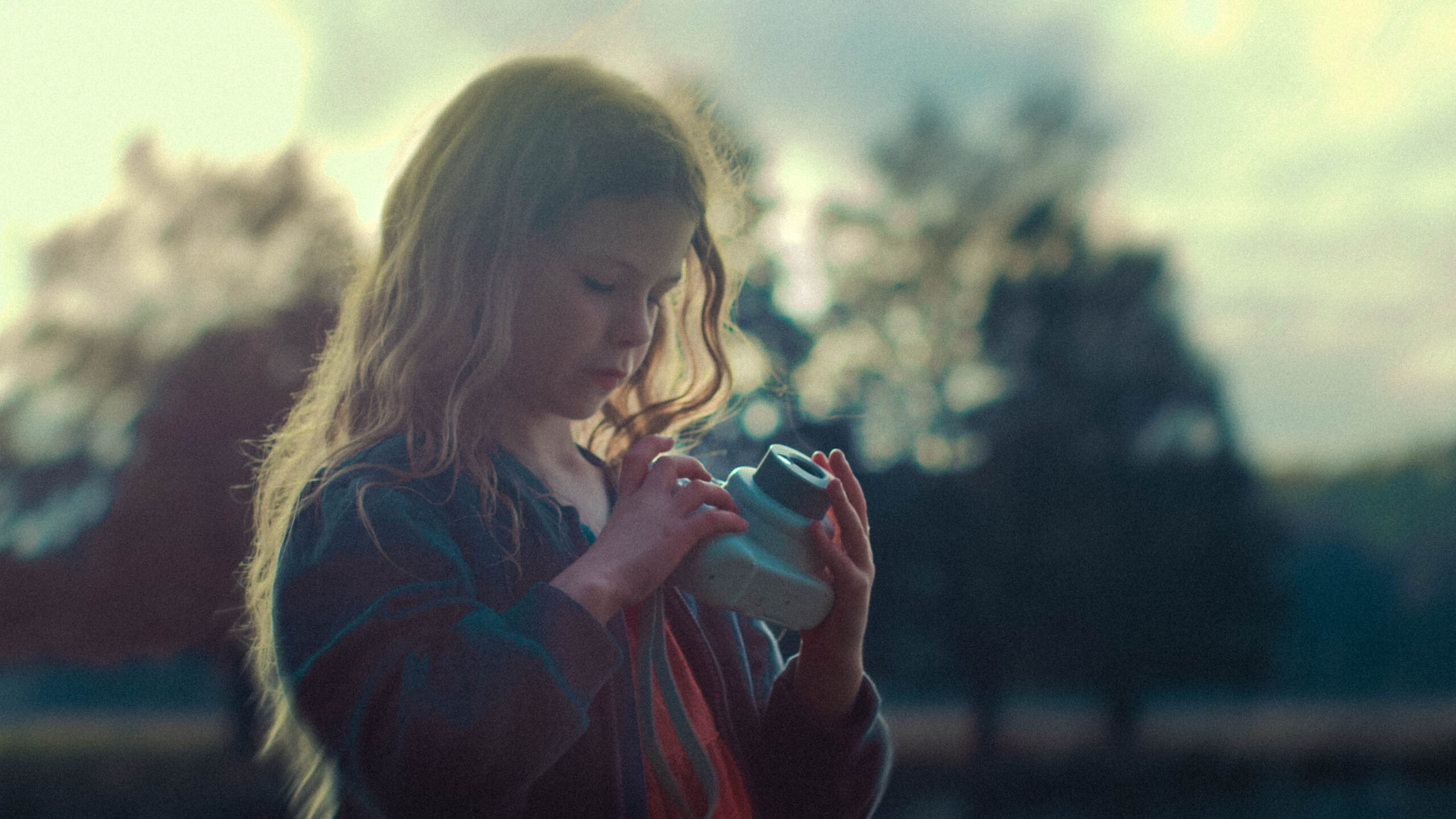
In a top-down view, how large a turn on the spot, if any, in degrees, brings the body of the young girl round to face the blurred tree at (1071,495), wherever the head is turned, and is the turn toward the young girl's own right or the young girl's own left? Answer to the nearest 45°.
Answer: approximately 90° to the young girl's own left

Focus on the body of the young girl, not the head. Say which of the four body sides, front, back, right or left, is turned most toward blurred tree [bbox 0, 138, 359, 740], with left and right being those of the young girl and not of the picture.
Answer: back

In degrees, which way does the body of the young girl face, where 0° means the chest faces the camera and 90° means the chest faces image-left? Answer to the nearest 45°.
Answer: approximately 315°
